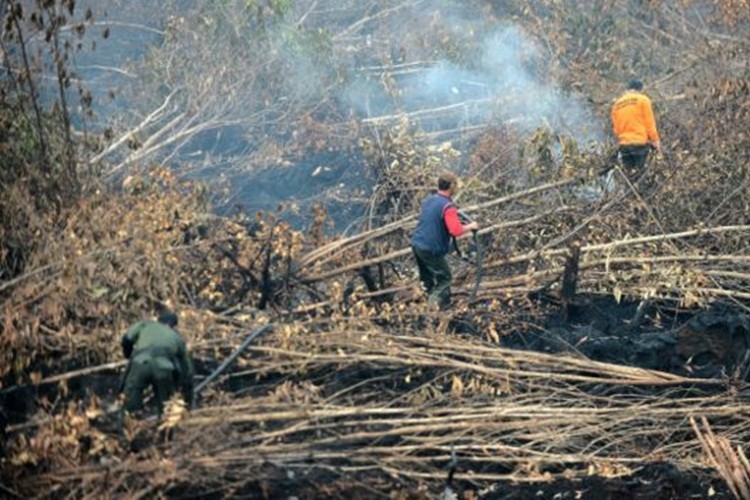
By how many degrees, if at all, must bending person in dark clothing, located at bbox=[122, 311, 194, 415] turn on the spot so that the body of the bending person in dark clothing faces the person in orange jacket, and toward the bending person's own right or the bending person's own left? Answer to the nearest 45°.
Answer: approximately 45° to the bending person's own right

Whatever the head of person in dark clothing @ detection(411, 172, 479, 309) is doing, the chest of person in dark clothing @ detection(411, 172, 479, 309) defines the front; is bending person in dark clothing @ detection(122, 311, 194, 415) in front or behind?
behind

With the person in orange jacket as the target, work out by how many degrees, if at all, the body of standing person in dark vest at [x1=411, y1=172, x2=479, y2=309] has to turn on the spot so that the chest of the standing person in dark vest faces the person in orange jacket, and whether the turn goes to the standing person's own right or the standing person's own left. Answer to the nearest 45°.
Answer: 0° — they already face them

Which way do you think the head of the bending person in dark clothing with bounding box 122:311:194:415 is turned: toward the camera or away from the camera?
away from the camera

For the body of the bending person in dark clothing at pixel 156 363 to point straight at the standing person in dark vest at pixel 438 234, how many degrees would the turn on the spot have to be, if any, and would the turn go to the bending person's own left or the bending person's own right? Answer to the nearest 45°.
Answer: approximately 45° to the bending person's own right

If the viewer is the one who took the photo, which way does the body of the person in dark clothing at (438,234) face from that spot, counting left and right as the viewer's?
facing away from the viewer and to the right of the viewer

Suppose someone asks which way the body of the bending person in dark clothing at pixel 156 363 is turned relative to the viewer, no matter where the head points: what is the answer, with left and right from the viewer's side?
facing away from the viewer
